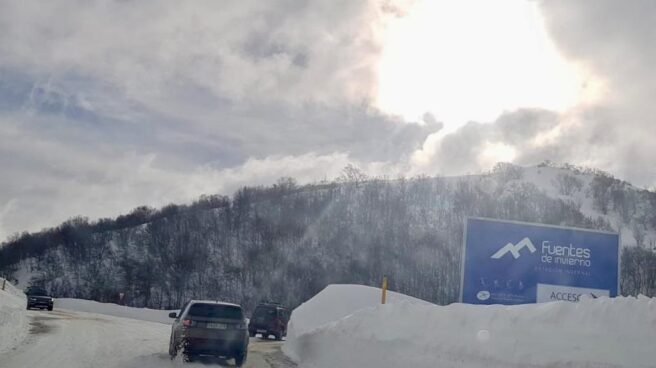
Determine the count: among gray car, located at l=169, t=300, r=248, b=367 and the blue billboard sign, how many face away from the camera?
1

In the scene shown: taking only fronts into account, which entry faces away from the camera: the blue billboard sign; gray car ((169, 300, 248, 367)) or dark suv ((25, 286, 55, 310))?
the gray car

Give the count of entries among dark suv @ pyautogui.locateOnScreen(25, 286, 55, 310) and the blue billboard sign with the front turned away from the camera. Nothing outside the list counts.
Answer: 0

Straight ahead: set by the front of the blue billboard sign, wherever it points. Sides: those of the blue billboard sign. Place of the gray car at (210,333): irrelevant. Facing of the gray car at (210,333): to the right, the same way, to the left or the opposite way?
the opposite way

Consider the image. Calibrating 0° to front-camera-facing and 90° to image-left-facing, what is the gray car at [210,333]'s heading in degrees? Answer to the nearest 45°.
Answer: approximately 180°

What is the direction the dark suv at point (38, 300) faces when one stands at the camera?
facing the viewer and to the right of the viewer

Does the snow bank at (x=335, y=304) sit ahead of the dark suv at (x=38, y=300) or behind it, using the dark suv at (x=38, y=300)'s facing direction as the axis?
ahead

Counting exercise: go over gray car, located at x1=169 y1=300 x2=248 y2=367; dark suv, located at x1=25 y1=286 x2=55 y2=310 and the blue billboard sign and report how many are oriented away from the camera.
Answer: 1

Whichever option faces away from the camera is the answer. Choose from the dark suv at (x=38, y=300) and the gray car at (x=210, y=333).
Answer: the gray car
